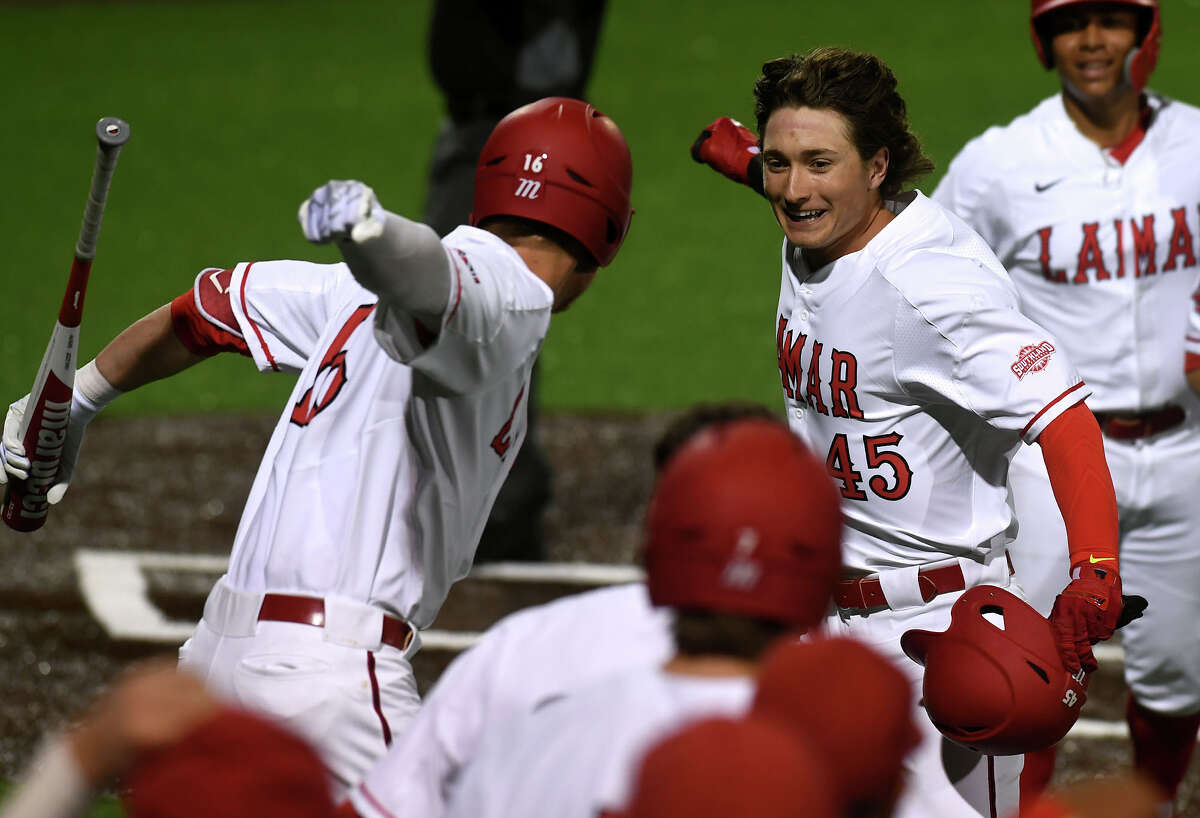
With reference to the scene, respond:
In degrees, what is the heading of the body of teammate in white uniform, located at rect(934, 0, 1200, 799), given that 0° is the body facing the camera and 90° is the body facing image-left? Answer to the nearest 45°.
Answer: approximately 0°

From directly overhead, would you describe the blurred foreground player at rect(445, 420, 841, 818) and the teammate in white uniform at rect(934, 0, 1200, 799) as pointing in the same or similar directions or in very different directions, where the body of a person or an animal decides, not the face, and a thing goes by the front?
very different directions

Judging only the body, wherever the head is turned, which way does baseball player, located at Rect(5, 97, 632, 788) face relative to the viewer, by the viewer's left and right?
facing away from the viewer and to the right of the viewer

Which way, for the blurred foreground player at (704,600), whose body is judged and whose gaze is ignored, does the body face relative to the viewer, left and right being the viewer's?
facing away from the viewer

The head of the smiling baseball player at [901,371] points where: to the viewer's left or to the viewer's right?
to the viewer's left

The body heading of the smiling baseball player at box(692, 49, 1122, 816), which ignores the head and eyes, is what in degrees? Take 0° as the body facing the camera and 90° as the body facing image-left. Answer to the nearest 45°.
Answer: approximately 45°

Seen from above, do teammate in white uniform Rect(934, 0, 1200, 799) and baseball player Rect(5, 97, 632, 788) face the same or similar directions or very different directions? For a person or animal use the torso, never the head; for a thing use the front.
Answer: very different directions

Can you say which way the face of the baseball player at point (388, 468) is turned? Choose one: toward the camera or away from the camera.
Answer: away from the camera

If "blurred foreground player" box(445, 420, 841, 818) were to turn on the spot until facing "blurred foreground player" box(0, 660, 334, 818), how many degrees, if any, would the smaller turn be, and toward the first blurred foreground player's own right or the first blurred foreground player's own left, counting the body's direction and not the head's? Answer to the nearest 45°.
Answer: approximately 90° to the first blurred foreground player's own left
